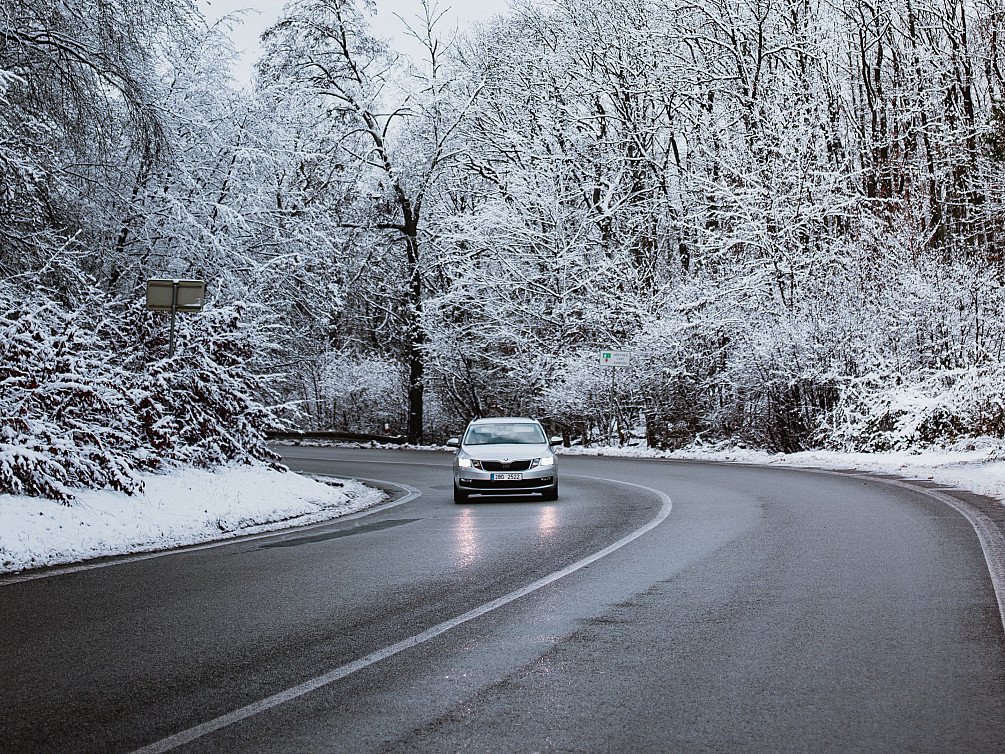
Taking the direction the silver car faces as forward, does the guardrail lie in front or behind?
behind

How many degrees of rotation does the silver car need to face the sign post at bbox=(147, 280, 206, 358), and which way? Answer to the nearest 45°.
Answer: approximately 45° to its right

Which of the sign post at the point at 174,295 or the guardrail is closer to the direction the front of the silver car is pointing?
the sign post

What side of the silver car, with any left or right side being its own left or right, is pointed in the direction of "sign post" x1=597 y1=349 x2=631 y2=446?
back

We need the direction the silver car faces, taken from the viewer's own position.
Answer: facing the viewer
